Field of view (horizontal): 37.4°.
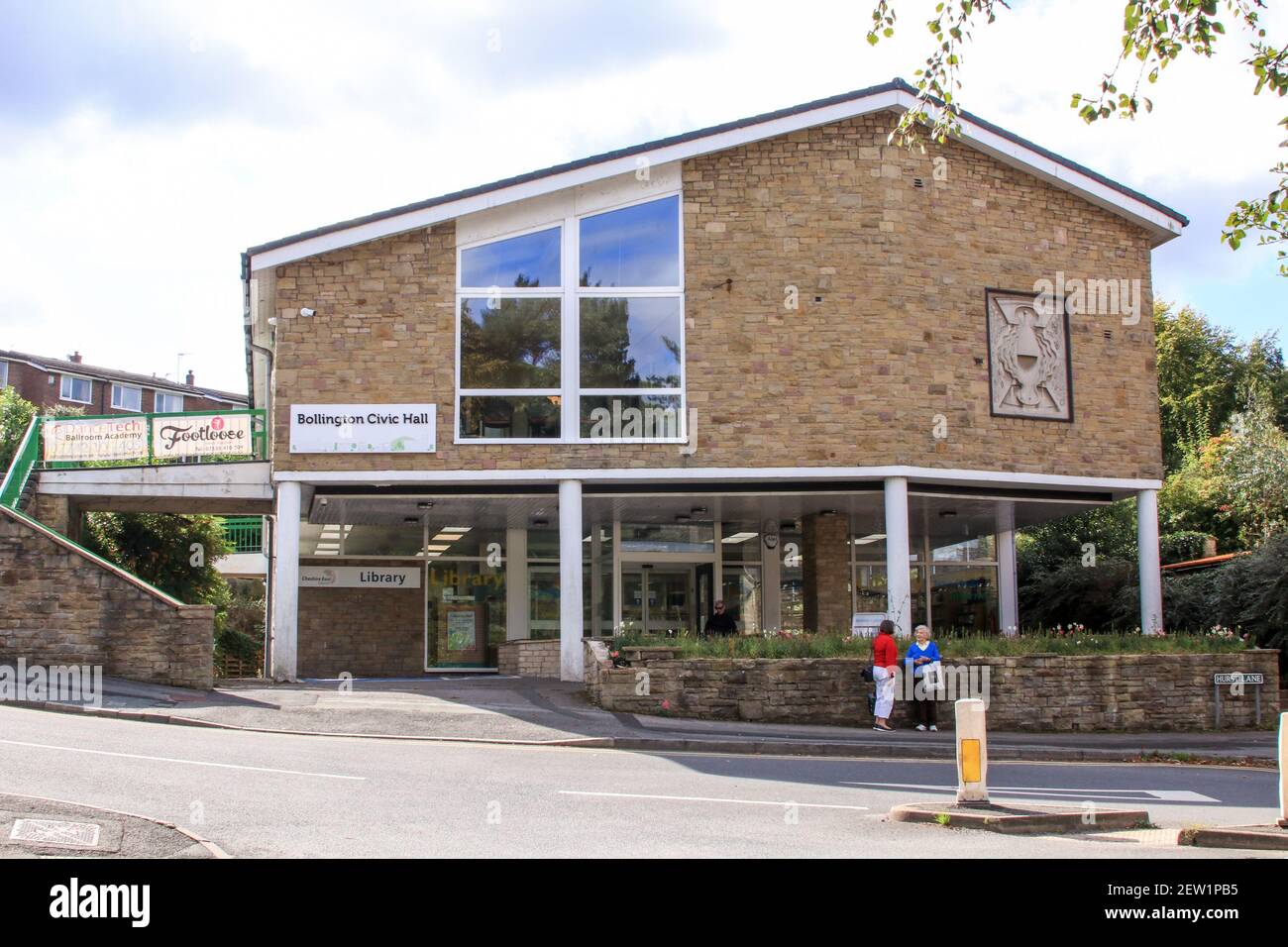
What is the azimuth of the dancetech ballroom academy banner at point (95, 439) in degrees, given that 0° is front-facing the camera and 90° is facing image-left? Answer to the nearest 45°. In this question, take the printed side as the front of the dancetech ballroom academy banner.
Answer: approximately 0°

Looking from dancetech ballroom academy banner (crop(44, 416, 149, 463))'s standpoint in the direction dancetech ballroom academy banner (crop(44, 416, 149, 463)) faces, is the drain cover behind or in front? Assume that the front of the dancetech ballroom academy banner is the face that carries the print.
in front

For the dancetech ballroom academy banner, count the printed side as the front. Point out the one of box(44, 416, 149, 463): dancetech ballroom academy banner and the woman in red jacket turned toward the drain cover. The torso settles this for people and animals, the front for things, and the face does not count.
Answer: the dancetech ballroom academy banner

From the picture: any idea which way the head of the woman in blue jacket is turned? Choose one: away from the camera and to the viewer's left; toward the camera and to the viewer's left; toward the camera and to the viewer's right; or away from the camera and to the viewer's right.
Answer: toward the camera and to the viewer's left

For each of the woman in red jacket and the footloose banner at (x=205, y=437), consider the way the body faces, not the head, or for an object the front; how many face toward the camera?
1

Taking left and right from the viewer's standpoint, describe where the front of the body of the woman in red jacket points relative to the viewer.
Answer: facing away from the viewer and to the right of the viewer

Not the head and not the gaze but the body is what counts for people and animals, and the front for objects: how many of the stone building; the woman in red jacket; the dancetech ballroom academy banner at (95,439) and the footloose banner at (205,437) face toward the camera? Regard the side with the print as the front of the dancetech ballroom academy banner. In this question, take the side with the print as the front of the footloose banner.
3

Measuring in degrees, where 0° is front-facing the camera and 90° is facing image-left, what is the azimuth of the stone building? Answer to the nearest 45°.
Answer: approximately 0°

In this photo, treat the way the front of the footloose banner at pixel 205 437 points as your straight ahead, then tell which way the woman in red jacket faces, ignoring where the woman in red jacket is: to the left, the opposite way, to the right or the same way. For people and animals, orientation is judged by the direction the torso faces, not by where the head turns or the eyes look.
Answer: to the left
